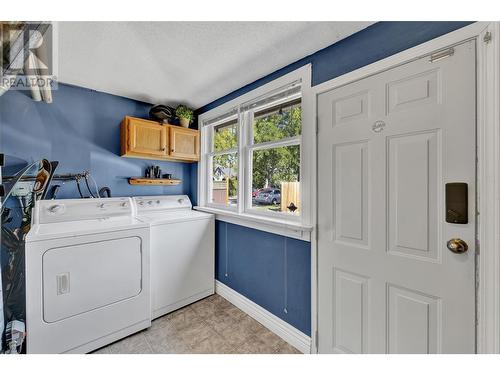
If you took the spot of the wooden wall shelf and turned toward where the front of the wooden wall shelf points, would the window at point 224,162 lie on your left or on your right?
on your left

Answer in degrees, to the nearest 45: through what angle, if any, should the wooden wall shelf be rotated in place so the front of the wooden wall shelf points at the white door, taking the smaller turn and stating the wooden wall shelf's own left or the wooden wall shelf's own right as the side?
approximately 45° to the wooden wall shelf's own left

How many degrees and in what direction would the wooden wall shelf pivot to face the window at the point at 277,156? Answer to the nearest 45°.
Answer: approximately 45° to its left

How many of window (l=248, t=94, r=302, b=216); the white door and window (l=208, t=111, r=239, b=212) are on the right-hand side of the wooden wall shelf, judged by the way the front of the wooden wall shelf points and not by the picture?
0

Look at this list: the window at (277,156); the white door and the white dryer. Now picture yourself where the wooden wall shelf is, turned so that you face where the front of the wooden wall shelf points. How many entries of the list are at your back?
0

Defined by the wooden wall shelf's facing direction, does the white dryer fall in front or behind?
in front

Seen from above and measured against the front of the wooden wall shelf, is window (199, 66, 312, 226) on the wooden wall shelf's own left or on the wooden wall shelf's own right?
on the wooden wall shelf's own left

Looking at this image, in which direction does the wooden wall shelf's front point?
toward the camera

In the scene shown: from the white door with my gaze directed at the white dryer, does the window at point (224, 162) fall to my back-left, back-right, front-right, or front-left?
front-right
